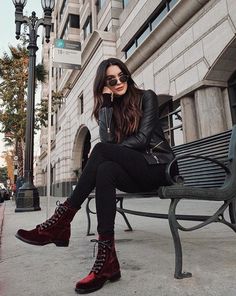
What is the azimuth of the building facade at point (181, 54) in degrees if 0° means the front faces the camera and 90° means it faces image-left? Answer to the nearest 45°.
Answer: approximately 45°

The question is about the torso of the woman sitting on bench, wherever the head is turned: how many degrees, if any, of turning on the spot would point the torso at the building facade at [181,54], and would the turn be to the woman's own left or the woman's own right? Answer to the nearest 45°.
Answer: approximately 180°

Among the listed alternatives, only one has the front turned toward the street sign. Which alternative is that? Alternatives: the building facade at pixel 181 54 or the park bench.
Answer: the building facade

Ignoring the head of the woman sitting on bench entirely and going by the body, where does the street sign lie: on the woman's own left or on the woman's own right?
on the woman's own right

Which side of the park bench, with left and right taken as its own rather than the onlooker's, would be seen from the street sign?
right

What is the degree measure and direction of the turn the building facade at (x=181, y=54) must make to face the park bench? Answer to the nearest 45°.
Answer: approximately 45° to its left

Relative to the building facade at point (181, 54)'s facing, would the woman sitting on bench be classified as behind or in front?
in front

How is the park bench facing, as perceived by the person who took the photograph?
facing the viewer and to the left of the viewer

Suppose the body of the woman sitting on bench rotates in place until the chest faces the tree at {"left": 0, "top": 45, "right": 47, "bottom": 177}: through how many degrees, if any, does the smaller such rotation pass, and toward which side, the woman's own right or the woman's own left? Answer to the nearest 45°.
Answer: approximately 135° to the woman's own right

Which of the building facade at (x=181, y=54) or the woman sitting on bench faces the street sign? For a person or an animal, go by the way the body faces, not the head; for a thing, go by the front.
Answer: the building facade

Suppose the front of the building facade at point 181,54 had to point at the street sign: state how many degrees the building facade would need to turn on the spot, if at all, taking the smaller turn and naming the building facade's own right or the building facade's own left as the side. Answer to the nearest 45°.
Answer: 0° — it already faces it

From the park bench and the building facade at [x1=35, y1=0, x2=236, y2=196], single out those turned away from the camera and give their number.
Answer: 0
